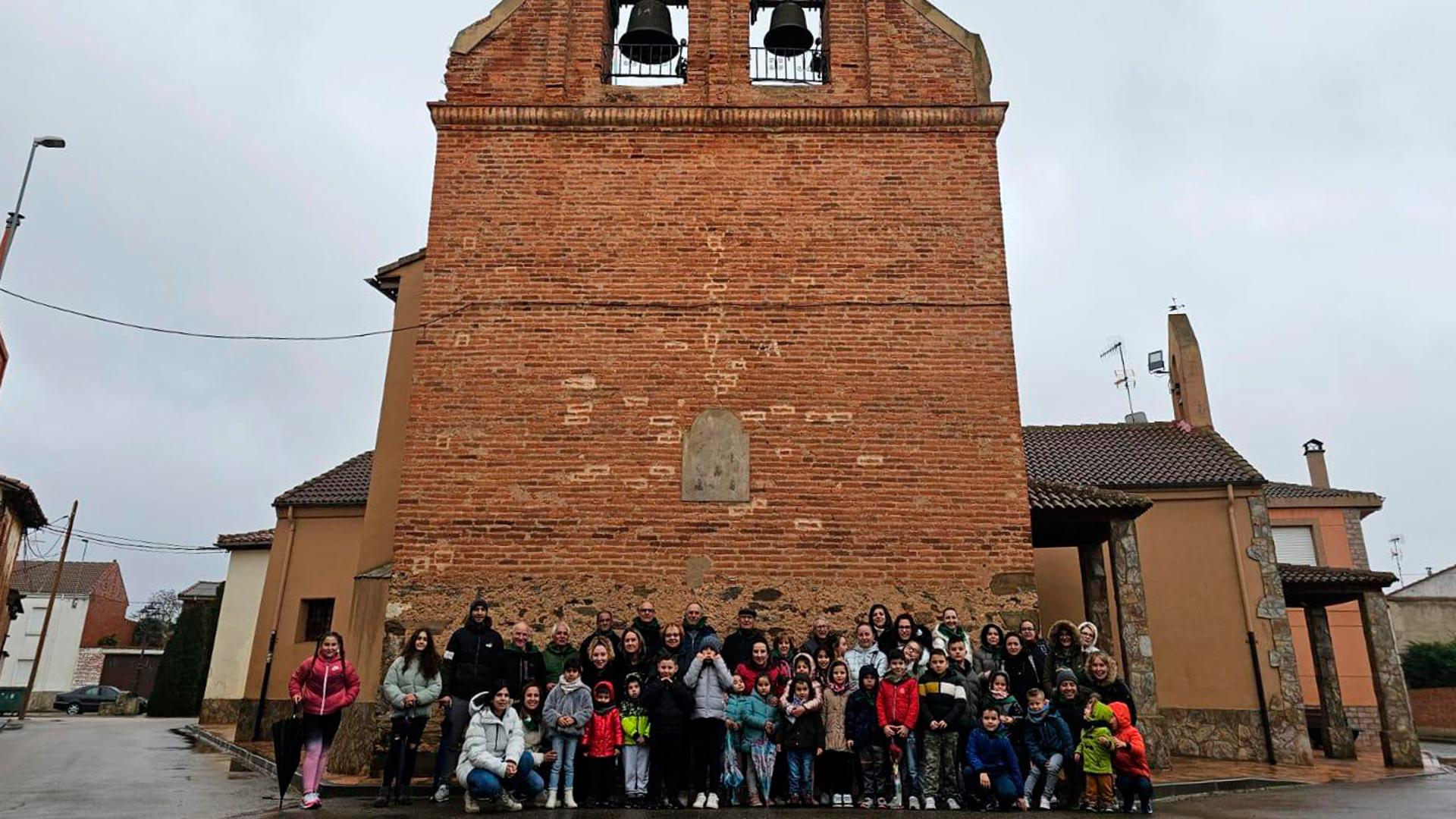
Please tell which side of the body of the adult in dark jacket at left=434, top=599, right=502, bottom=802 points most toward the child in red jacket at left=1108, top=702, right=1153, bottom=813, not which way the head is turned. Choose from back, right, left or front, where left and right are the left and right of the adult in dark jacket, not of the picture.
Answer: left

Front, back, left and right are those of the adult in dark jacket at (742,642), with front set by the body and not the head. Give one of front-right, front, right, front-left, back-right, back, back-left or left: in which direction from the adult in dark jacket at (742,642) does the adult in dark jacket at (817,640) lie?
left

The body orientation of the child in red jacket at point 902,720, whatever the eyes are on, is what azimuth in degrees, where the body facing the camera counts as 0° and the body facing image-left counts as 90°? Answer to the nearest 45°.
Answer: approximately 0°

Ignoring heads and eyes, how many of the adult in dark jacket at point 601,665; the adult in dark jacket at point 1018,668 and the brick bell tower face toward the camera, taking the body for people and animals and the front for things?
3

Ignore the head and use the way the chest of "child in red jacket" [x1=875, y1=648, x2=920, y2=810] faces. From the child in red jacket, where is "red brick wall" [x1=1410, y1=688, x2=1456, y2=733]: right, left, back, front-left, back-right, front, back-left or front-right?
back-left

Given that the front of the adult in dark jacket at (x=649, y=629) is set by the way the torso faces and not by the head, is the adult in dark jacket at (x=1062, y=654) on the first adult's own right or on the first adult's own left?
on the first adult's own left

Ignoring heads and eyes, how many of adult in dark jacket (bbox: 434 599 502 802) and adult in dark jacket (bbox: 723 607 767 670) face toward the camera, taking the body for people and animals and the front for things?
2

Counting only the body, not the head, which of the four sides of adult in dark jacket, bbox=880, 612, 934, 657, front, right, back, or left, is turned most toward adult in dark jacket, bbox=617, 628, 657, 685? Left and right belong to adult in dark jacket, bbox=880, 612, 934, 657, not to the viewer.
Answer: right
